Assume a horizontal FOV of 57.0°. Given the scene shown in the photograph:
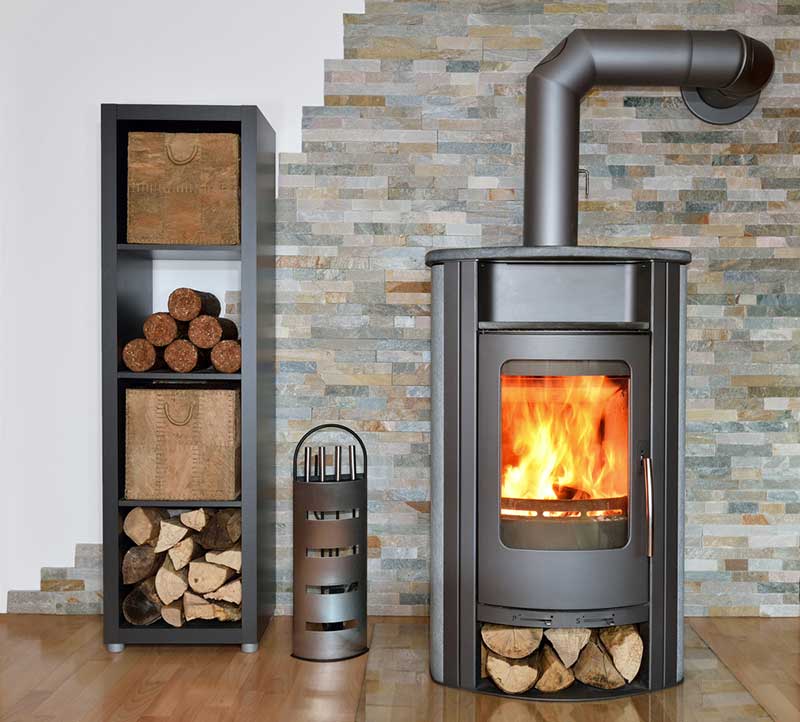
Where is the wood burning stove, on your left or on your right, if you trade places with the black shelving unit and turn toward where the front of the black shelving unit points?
on your left

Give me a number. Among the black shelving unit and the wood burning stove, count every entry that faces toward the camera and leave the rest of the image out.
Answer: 2

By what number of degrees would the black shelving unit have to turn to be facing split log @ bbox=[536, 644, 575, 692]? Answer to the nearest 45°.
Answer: approximately 45° to its left

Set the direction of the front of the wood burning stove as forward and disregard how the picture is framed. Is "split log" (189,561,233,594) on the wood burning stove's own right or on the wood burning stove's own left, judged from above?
on the wood burning stove's own right

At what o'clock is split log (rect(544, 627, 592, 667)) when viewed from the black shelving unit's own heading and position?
The split log is roughly at 10 o'clock from the black shelving unit.

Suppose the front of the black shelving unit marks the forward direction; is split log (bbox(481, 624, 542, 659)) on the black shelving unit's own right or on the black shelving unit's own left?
on the black shelving unit's own left

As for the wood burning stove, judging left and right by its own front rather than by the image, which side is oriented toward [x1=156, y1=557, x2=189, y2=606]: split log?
right

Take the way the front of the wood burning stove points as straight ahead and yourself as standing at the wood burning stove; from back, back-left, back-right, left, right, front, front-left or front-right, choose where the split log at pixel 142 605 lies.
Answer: right

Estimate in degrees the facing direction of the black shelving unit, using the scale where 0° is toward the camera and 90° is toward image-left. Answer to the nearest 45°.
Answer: approximately 0°

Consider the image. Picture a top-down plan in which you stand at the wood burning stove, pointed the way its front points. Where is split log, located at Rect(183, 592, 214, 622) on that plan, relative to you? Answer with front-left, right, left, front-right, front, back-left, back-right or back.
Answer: right

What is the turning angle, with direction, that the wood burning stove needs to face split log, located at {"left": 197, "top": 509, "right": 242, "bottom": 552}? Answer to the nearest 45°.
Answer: approximately 90° to its right

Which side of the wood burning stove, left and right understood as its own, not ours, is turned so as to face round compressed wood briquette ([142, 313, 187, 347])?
right

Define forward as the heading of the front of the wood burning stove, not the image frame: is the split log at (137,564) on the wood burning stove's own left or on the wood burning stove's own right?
on the wood burning stove's own right
